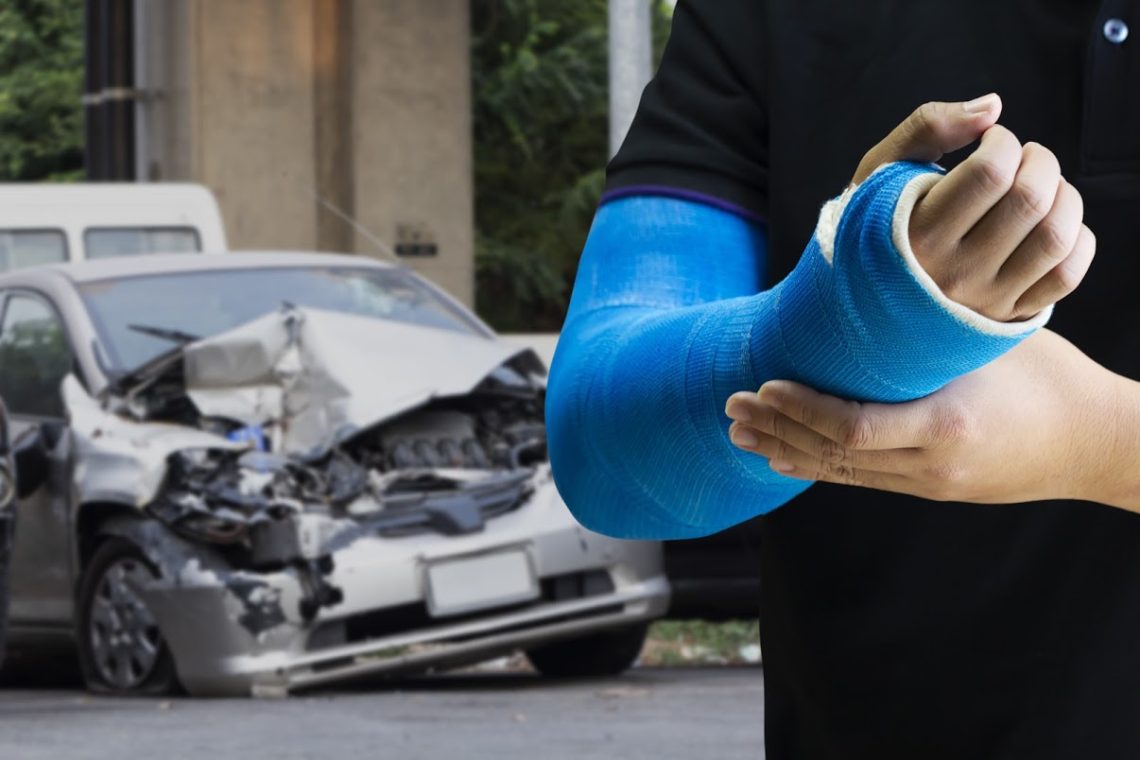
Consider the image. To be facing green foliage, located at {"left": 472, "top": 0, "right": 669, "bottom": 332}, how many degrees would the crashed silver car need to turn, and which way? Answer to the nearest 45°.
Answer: approximately 135° to its left

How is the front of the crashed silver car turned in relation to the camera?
facing the viewer and to the right of the viewer

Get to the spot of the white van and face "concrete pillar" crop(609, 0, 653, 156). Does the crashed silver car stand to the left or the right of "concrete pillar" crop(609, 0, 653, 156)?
right
